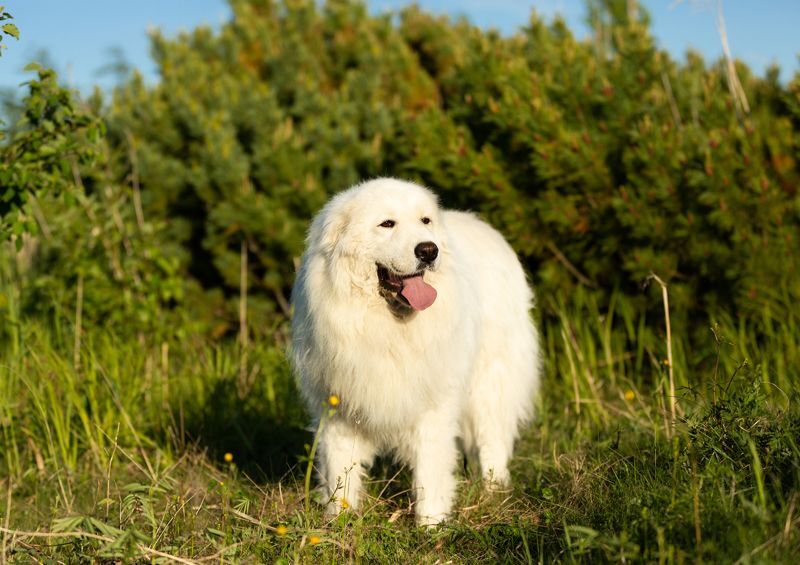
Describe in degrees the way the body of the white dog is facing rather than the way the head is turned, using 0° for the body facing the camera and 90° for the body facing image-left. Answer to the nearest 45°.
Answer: approximately 45°
